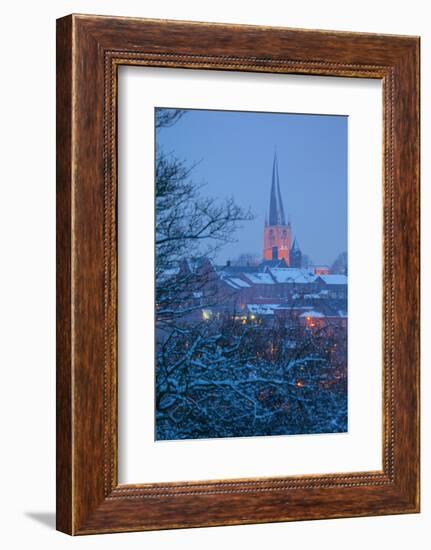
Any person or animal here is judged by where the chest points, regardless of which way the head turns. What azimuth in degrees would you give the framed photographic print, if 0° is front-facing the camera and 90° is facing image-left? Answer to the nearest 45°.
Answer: approximately 315°
